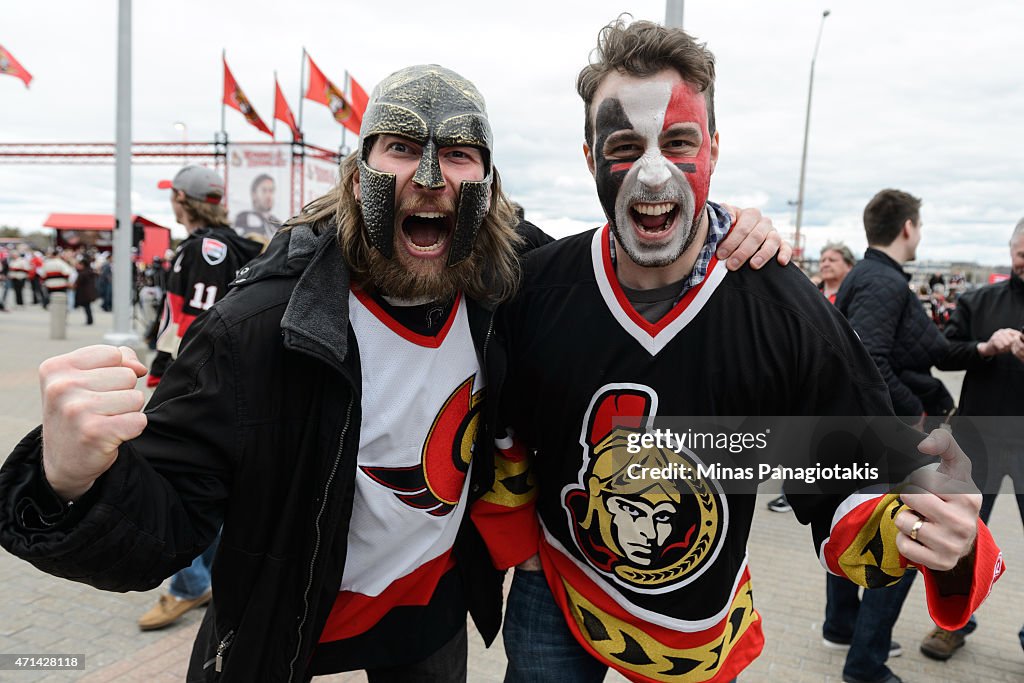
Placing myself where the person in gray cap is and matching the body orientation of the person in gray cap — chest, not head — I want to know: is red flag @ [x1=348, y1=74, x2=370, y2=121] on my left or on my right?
on my right

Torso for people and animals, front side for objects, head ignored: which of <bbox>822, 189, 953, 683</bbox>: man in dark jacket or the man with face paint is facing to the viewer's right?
the man in dark jacket

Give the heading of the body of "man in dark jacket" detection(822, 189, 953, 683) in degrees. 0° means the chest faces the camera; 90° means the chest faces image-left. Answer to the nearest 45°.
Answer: approximately 270°

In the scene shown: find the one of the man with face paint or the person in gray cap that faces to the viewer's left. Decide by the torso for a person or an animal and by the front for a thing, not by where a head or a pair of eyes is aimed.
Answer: the person in gray cap

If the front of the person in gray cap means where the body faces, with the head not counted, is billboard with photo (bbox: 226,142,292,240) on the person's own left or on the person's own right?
on the person's own right

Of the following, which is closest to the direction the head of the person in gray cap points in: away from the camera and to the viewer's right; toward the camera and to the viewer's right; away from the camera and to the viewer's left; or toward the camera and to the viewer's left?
away from the camera and to the viewer's left

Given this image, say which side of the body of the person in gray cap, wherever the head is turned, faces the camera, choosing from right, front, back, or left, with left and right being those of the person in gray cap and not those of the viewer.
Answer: left

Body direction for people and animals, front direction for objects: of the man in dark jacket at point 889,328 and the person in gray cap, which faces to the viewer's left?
the person in gray cap

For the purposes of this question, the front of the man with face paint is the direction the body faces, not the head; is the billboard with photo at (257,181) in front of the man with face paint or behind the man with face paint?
behind
